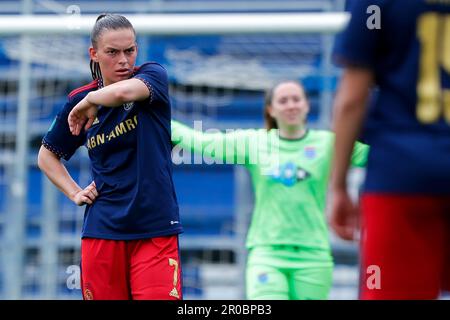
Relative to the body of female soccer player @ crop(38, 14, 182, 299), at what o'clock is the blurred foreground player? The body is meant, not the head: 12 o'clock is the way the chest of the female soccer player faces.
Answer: The blurred foreground player is roughly at 11 o'clock from the female soccer player.

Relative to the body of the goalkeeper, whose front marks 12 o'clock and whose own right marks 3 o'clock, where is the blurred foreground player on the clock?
The blurred foreground player is roughly at 12 o'clock from the goalkeeper.

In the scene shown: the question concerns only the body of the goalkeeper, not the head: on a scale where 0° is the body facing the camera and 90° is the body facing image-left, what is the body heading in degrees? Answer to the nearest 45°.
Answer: approximately 0°

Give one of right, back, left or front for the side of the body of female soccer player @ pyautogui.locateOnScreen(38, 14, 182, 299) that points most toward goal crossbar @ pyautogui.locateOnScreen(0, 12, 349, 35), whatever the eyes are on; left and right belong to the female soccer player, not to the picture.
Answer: back

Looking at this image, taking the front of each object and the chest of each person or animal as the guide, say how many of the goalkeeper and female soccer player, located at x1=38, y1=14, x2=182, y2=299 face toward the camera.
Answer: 2

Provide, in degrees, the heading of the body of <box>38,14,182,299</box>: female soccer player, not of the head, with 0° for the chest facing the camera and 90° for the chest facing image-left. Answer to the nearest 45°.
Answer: approximately 0°

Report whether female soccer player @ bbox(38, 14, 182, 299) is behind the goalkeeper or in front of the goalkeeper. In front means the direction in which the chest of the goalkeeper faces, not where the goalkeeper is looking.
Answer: in front

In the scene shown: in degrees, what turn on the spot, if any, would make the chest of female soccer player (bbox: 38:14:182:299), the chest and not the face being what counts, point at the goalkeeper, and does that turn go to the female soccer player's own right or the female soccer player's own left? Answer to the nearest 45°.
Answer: approximately 135° to the female soccer player's own left
